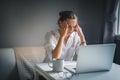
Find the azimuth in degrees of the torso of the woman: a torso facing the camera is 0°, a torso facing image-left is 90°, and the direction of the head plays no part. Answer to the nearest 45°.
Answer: approximately 315°

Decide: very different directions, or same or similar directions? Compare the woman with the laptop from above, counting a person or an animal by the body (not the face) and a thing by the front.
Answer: very different directions

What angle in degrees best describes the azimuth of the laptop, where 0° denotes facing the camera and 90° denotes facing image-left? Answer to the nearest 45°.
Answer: approximately 135°
